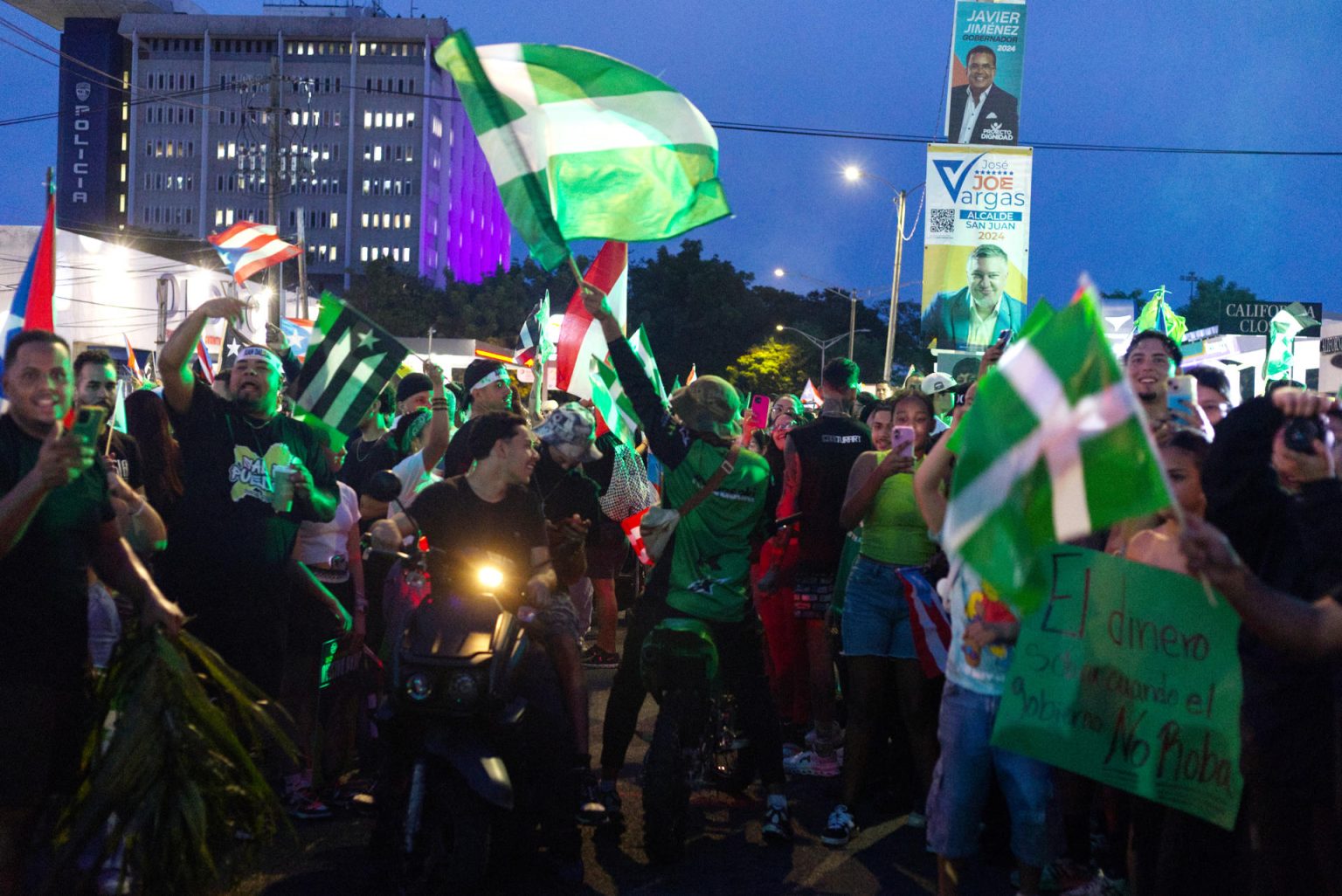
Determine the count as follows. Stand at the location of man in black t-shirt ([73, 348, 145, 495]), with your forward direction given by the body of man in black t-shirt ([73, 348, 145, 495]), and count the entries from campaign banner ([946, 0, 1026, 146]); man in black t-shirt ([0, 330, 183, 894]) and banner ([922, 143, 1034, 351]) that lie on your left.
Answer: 2

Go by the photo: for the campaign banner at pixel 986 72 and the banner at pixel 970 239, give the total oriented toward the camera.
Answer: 2

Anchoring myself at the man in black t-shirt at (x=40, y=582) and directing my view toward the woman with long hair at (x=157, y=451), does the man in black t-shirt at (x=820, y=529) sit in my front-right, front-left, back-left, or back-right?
front-right

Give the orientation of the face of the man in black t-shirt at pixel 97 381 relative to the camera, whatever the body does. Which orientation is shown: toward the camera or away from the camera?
toward the camera

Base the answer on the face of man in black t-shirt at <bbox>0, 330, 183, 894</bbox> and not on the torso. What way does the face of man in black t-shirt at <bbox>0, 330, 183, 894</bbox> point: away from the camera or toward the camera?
toward the camera

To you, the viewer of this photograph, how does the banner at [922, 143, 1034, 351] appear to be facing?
facing the viewer

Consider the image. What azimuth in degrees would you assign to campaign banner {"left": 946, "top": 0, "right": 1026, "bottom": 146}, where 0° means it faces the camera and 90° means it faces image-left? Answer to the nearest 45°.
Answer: approximately 0°

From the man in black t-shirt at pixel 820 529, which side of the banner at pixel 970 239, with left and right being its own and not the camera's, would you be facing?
front

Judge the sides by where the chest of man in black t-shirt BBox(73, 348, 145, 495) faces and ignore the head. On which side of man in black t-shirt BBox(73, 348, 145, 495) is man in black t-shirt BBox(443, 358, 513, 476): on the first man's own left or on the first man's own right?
on the first man's own left

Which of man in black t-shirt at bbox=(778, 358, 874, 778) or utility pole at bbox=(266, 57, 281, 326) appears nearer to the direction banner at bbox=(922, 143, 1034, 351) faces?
the man in black t-shirt

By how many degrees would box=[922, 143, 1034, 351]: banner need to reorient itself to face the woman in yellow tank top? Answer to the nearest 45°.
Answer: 0° — it already faces them

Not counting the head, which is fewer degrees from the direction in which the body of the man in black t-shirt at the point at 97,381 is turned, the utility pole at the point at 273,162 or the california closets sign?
the california closets sign

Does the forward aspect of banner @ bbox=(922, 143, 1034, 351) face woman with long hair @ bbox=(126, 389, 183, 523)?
yes

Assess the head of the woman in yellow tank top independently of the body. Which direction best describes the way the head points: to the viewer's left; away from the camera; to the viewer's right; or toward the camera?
toward the camera
